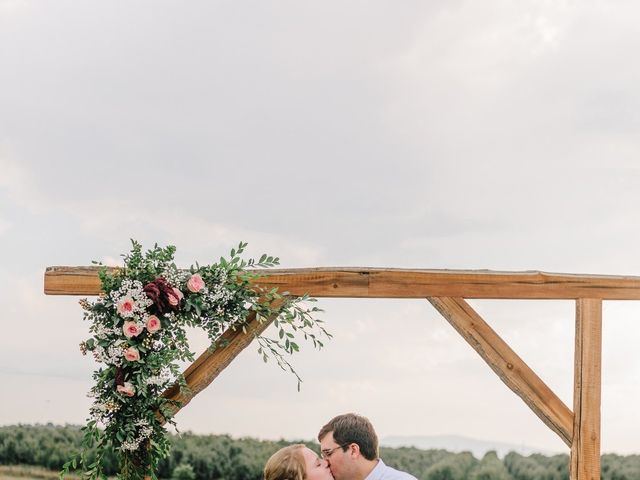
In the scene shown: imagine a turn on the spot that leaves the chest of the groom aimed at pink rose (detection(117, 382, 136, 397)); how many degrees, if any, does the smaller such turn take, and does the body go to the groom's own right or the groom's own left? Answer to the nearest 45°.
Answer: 0° — they already face it

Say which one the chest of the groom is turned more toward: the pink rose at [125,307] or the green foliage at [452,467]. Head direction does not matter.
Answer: the pink rose

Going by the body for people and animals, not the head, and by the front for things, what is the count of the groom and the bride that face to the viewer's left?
1

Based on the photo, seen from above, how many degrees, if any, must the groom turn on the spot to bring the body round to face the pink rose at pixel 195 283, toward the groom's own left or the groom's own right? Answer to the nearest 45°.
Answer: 0° — they already face it

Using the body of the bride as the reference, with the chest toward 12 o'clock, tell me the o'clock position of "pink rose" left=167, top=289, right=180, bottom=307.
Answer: The pink rose is roughly at 7 o'clock from the bride.

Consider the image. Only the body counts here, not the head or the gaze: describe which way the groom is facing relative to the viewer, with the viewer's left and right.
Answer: facing to the left of the viewer

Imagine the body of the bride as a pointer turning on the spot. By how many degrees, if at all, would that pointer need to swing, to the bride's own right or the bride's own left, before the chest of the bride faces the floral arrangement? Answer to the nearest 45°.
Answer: approximately 135° to the bride's own left

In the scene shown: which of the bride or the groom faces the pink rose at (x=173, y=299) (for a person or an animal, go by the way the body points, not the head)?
the groom

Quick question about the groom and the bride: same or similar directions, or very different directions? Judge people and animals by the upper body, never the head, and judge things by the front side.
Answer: very different directions

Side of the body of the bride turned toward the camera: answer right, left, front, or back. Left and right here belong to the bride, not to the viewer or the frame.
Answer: right
